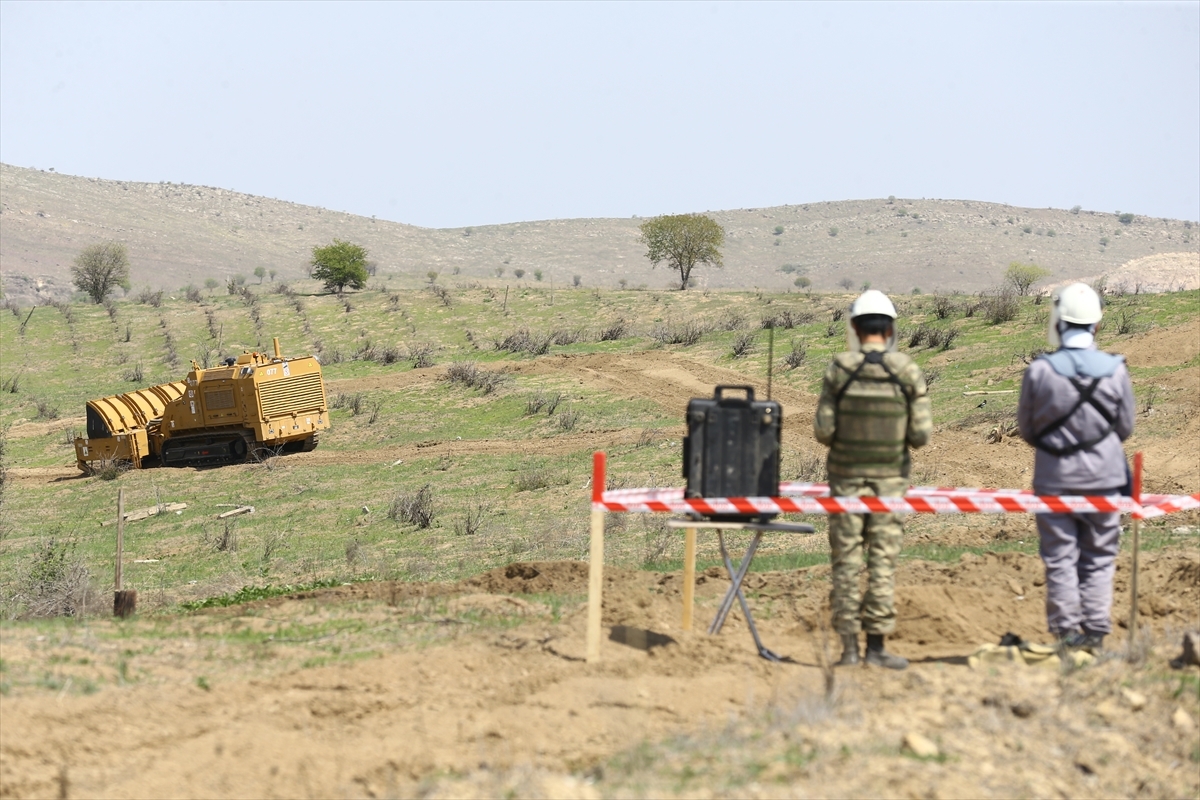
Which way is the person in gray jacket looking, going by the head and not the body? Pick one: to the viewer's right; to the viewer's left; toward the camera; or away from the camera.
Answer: away from the camera

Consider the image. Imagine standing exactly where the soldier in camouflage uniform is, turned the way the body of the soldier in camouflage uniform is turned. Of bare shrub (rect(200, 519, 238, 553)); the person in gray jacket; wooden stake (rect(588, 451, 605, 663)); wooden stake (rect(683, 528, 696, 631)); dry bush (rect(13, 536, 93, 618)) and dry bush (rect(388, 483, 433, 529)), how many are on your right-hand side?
1

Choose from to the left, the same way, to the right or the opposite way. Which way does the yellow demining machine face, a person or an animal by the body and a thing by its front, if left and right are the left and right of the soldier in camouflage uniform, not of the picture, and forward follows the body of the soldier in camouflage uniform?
to the left

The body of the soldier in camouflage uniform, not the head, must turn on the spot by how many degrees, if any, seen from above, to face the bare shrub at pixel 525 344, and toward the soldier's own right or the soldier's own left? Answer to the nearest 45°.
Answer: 0° — they already face it

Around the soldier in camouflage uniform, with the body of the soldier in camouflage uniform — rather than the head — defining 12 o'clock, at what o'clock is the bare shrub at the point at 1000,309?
The bare shrub is roughly at 12 o'clock from the soldier in camouflage uniform.

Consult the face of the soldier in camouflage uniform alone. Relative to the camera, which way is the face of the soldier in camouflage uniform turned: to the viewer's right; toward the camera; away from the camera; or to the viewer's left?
away from the camera

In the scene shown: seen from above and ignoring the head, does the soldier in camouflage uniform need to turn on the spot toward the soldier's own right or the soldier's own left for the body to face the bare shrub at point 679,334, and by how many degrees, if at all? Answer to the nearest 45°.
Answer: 0° — they already face it

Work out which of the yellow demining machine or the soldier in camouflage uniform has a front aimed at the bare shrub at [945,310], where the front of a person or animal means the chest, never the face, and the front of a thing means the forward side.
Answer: the soldier in camouflage uniform

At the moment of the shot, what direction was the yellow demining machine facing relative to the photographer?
facing away from the viewer and to the left of the viewer

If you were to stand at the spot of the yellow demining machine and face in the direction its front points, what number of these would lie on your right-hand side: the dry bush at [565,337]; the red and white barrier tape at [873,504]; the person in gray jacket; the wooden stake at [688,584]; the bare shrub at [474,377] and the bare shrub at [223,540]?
2

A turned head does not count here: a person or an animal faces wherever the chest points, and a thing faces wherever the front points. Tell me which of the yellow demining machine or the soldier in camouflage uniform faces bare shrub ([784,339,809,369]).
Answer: the soldier in camouflage uniform

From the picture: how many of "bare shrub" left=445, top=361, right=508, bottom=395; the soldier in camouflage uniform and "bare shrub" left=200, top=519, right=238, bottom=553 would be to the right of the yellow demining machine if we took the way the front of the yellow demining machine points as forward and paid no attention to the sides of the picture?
1

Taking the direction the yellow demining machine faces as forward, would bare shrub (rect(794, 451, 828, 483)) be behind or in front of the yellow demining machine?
behind

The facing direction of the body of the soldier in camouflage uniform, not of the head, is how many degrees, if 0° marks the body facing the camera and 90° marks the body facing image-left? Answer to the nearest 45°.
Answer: approximately 180°

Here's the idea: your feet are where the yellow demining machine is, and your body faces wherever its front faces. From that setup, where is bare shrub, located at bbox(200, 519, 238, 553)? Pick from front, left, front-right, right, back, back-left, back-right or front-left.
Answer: back-left

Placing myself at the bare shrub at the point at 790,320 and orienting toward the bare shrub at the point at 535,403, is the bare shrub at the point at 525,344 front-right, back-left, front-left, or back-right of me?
front-right

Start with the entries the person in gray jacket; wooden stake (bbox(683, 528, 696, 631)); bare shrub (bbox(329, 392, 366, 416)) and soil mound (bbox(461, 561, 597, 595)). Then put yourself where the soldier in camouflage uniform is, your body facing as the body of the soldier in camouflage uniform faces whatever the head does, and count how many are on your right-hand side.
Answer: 1
